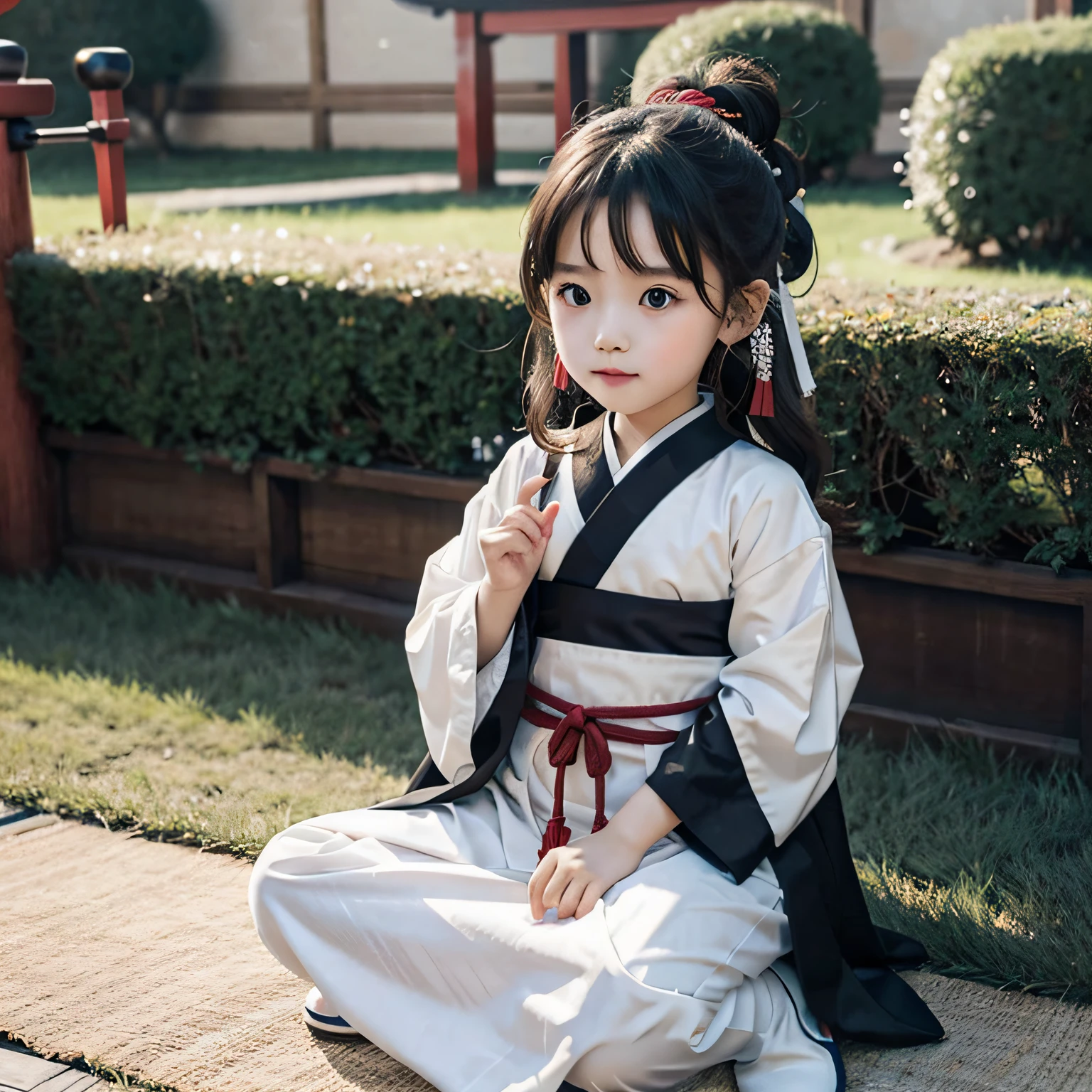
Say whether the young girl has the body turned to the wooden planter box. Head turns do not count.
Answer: no

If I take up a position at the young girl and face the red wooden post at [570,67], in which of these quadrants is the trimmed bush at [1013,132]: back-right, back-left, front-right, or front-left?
front-right

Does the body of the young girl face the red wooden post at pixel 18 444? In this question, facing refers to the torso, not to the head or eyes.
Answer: no

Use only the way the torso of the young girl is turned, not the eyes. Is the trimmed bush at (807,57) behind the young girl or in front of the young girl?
behind

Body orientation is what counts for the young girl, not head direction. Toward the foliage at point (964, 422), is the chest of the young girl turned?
no

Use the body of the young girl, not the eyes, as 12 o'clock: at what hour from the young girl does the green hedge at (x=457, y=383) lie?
The green hedge is roughly at 4 o'clock from the young girl.

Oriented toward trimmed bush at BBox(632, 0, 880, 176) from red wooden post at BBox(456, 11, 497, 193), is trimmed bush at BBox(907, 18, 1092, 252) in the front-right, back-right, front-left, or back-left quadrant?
front-right

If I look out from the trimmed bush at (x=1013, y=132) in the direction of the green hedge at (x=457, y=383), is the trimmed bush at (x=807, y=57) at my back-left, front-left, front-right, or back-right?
back-right

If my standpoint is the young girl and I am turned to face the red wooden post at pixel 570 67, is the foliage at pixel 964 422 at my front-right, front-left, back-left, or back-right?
front-right

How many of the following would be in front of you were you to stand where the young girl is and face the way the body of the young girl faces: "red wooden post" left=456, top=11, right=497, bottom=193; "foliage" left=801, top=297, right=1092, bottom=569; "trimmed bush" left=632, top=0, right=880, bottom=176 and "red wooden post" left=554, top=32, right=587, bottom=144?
0

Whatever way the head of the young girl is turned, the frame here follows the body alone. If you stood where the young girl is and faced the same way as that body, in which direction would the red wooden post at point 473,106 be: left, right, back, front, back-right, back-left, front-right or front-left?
back-right

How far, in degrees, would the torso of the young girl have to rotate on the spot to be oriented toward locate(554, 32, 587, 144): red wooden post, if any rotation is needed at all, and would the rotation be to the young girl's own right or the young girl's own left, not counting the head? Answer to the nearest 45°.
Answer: approximately 135° to the young girl's own right

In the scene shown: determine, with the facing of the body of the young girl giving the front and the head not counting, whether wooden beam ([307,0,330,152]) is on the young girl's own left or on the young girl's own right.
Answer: on the young girl's own right
